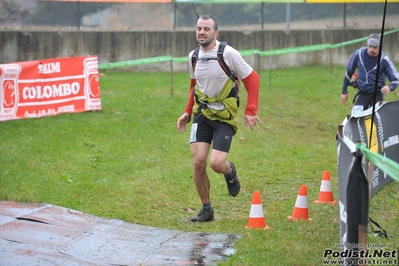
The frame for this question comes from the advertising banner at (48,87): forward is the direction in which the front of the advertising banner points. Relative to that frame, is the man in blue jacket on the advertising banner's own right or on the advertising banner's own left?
on the advertising banner's own left

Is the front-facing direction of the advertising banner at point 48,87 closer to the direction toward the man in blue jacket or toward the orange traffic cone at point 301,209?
the orange traffic cone

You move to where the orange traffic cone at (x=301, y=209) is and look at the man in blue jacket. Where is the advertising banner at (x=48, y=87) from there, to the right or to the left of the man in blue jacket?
left

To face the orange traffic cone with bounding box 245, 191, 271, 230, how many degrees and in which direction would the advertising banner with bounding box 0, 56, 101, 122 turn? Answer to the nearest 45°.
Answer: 0° — it already faces it

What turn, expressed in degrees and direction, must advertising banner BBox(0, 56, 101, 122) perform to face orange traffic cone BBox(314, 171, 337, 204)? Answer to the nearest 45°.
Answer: approximately 45° to its left

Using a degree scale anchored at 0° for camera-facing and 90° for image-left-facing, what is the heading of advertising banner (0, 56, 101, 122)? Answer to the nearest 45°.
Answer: approximately 0°

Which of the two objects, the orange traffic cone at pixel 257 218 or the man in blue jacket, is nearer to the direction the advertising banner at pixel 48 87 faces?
the orange traffic cone
